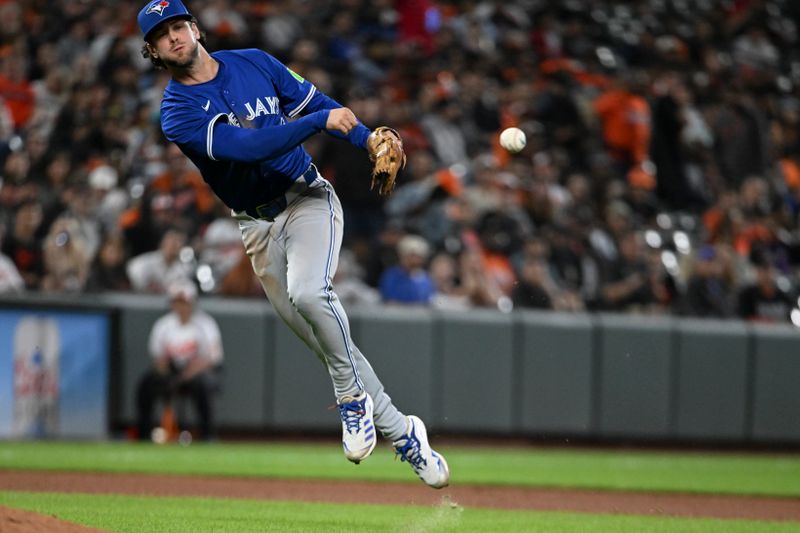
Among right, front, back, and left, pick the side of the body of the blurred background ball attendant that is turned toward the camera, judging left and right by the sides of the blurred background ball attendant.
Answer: front

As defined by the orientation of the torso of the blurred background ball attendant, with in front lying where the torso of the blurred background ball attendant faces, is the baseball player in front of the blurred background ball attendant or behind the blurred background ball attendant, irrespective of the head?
in front

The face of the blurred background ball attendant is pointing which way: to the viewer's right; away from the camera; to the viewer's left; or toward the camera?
toward the camera

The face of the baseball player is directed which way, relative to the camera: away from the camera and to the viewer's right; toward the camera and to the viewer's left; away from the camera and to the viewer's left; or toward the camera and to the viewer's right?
toward the camera and to the viewer's right

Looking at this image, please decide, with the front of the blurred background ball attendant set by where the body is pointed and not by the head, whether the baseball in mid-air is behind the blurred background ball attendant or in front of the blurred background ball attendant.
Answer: in front
